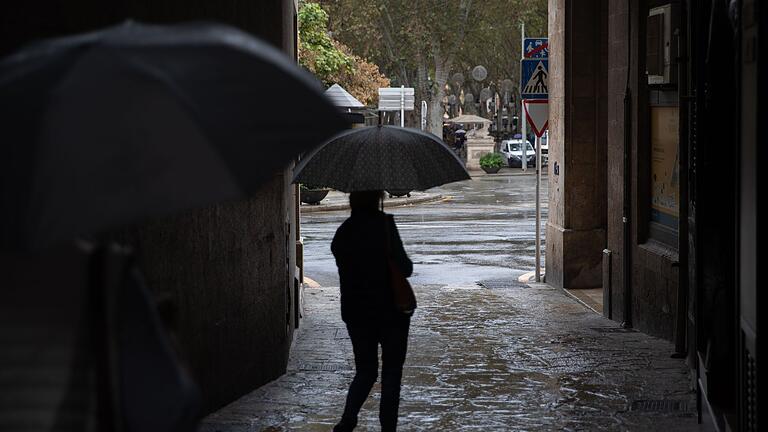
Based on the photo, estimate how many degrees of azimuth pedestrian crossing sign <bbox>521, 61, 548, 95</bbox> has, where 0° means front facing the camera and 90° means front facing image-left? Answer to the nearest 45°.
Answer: approximately 0°

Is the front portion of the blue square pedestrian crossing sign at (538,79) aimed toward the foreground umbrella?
yes

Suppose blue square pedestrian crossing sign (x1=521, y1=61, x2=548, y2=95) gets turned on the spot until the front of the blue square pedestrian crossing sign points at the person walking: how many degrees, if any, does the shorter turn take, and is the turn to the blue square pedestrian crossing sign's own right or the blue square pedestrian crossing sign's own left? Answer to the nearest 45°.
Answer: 0° — it already faces them
